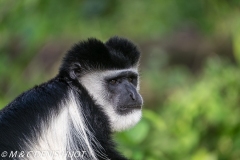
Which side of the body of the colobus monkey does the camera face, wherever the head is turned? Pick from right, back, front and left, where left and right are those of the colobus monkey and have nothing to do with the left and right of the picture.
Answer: right
